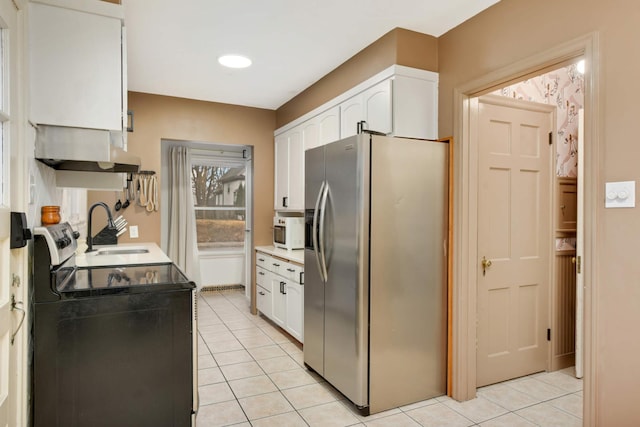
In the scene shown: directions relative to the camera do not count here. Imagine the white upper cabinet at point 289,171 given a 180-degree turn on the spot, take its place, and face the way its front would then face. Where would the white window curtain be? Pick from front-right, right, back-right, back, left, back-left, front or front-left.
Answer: left

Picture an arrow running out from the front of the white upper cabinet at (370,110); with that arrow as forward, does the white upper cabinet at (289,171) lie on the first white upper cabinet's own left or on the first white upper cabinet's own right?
on the first white upper cabinet's own right

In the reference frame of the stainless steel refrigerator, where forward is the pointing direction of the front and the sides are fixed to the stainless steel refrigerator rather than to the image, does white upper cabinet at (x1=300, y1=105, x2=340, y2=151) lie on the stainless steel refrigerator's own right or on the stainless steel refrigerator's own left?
on the stainless steel refrigerator's own right

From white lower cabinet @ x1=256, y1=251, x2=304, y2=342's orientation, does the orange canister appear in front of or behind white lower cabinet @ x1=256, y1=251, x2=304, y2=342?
in front

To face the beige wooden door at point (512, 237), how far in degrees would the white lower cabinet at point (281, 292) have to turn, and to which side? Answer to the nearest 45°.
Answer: approximately 90° to its left

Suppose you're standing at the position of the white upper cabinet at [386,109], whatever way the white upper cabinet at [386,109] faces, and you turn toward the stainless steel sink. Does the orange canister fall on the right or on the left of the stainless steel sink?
left

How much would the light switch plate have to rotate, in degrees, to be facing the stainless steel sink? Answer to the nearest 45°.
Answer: approximately 45° to its right

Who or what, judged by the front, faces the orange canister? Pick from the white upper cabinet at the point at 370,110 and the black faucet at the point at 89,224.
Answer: the white upper cabinet

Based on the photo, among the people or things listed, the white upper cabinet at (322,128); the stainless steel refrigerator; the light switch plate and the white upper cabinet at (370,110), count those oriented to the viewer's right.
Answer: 0

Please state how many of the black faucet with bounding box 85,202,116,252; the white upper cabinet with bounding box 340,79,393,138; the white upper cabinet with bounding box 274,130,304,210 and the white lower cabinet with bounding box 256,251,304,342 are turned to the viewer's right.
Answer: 1

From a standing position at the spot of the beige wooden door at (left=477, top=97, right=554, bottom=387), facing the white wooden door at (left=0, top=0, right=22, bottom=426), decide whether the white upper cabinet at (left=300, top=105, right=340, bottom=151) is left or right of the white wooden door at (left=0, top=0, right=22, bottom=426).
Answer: right

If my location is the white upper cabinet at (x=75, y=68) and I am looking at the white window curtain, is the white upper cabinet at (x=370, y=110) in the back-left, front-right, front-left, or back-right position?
front-right

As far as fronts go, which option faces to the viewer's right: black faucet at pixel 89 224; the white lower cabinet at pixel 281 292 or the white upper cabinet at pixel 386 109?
the black faucet

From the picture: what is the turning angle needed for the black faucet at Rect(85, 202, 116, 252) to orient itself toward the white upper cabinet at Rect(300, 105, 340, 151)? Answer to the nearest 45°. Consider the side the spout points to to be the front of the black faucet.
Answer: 0° — it already faces it

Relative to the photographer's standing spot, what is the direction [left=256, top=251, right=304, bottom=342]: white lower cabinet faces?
facing the viewer and to the left of the viewer

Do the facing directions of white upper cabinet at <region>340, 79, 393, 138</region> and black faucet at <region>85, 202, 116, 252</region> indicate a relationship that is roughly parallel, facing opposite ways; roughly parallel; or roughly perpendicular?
roughly parallel, facing opposite ways

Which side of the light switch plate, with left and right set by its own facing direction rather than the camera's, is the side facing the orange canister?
front
